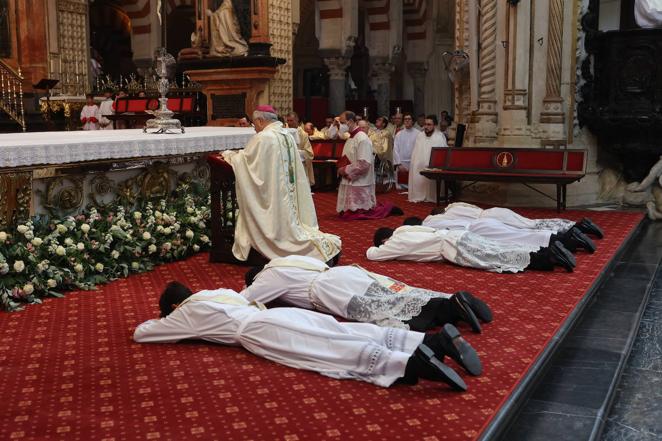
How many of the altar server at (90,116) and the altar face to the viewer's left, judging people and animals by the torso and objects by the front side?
0

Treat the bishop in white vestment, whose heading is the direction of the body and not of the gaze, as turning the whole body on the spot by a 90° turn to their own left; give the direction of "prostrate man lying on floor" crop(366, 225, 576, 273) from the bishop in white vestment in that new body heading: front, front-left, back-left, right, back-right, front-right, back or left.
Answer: back-left

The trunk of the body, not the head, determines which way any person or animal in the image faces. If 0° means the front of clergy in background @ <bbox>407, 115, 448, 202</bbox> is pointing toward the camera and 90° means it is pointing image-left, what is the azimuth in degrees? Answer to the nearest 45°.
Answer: approximately 45°

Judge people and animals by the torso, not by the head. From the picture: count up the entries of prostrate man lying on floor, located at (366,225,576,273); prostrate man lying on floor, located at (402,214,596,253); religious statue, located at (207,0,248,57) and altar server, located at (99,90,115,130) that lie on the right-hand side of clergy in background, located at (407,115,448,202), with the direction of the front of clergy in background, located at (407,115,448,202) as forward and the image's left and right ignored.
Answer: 2

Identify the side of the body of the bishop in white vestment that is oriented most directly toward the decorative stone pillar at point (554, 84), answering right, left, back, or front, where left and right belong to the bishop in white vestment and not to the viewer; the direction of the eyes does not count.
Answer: right

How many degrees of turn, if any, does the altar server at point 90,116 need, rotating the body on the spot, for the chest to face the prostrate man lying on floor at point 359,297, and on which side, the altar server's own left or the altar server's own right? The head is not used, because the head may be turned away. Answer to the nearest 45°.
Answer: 0° — they already face them

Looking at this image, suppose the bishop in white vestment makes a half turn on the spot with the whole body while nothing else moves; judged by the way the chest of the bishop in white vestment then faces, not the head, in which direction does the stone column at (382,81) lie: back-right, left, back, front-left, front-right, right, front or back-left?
back-left

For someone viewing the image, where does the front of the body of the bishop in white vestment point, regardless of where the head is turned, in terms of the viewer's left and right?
facing away from the viewer and to the left of the viewer

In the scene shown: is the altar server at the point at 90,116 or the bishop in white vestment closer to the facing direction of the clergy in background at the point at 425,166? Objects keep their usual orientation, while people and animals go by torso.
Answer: the bishop in white vestment

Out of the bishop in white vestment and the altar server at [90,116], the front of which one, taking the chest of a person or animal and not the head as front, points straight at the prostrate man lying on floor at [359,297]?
the altar server

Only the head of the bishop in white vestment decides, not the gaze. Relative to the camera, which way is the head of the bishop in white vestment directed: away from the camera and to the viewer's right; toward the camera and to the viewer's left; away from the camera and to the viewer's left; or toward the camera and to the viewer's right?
away from the camera and to the viewer's left
